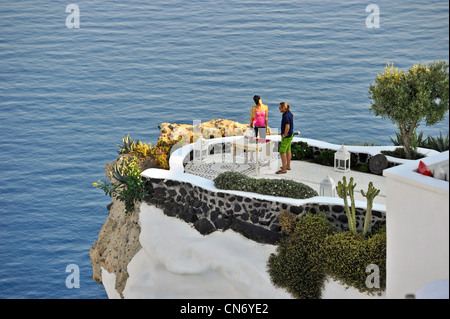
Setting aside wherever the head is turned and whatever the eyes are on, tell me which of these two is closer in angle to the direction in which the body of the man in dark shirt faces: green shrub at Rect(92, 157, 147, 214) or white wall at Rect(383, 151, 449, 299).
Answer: the green shrub

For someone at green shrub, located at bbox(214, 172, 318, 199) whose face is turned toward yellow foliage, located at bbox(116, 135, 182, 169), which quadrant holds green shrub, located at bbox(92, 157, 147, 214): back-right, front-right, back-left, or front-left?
front-left

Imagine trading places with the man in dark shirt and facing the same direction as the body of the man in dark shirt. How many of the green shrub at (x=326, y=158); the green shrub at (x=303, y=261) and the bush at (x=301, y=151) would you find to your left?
1

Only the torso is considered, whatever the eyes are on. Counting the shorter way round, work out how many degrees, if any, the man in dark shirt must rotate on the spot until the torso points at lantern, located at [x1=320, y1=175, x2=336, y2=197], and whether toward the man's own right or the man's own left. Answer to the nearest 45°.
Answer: approximately 135° to the man's own left

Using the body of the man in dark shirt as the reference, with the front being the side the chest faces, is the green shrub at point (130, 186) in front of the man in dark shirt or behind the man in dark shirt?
in front

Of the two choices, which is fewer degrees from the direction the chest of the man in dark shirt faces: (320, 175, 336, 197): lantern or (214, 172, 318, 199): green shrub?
the green shrub

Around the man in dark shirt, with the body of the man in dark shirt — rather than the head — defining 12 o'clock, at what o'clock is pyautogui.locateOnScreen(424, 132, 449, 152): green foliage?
The green foliage is roughly at 5 o'clock from the man in dark shirt.

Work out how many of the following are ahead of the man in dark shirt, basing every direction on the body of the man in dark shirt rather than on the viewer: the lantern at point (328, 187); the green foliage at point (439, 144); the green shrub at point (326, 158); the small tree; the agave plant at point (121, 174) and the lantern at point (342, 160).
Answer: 1

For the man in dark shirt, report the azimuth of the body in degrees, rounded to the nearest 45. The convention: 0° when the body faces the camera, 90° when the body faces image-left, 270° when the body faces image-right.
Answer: approximately 90°

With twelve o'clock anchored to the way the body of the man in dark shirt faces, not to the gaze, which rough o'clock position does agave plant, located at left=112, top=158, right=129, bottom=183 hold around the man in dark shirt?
The agave plant is roughly at 12 o'clock from the man in dark shirt.

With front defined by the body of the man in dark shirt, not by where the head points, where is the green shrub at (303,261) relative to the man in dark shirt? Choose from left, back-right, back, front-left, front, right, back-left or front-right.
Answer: left
